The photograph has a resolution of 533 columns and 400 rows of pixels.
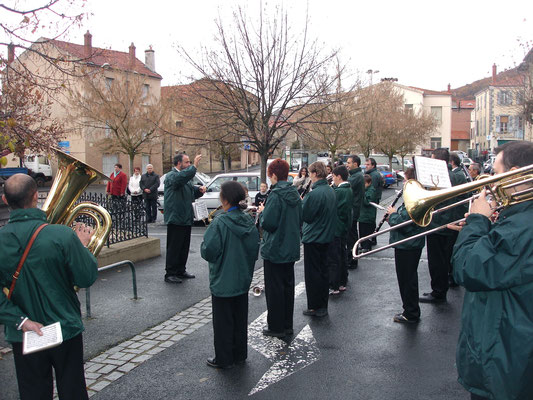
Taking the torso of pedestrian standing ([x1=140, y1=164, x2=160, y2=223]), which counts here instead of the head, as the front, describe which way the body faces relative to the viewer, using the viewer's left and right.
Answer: facing the viewer

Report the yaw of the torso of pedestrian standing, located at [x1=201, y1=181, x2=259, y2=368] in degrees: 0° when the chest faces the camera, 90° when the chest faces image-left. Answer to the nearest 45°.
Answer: approximately 135°

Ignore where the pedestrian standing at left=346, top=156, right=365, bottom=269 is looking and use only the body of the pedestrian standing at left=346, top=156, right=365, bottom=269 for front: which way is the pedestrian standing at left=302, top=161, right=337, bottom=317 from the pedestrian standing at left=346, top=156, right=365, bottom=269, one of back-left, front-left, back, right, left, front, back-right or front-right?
left

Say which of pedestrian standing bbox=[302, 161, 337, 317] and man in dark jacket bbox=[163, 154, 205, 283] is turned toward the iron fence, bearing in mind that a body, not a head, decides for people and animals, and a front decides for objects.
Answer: the pedestrian standing

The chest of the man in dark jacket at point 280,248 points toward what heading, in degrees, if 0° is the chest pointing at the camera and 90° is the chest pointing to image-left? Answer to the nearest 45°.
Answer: approximately 135°

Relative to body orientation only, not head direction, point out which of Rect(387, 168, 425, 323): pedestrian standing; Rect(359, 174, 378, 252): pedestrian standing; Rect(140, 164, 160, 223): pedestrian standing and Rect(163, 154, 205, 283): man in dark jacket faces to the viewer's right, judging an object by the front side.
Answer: the man in dark jacket

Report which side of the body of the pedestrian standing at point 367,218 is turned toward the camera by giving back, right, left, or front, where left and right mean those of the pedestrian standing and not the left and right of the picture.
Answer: left

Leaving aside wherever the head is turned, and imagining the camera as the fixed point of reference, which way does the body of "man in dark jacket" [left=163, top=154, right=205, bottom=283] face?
to the viewer's right

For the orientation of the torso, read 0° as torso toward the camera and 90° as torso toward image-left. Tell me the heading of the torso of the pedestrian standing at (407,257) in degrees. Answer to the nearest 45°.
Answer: approximately 90°

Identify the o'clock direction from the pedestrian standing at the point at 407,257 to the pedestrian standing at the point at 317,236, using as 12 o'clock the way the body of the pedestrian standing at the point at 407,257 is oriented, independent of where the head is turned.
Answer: the pedestrian standing at the point at 317,236 is roughly at 12 o'clock from the pedestrian standing at the point at 407,257.

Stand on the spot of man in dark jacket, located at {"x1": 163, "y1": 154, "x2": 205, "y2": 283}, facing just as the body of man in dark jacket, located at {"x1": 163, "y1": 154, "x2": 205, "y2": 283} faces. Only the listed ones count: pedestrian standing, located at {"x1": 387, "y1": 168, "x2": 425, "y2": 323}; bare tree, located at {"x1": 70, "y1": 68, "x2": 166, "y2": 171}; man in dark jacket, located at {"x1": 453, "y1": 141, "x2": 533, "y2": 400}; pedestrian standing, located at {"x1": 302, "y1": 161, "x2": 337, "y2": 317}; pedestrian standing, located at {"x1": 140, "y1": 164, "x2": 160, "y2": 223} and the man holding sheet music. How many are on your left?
2

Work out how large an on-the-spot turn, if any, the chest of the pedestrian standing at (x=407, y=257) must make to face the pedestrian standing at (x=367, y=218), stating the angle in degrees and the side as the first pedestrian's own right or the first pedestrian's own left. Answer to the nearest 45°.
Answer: approximately 90° to the first pedestrian's own right

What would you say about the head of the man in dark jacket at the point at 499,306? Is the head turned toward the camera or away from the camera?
away from the camera

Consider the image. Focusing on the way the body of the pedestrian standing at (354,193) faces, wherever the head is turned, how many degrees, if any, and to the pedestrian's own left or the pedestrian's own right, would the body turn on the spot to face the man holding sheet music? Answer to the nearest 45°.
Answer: approximately 90° to the pedestrian's own left
